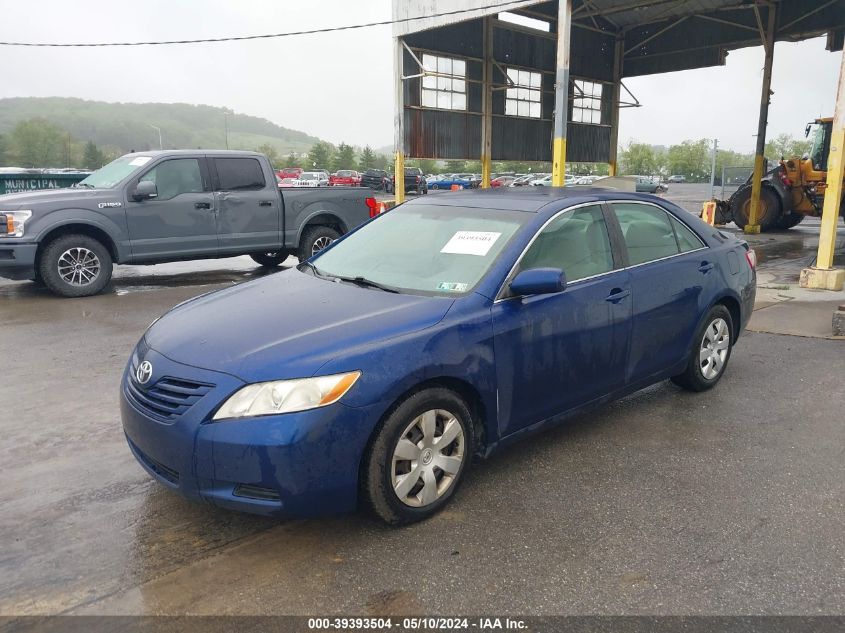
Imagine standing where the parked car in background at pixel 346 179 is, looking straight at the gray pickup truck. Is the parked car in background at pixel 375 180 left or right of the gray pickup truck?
left

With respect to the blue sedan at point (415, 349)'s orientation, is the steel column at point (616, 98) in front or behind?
behind

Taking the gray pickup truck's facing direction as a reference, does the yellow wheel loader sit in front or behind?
behind

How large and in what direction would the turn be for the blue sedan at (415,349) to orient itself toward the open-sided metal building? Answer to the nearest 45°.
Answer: approximately 135° to its right

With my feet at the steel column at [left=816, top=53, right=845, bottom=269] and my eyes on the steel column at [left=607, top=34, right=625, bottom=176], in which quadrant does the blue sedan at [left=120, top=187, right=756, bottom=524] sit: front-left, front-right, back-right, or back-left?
back-left

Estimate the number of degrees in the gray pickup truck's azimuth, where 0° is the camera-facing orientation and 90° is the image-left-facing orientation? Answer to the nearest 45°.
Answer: approximately 45°

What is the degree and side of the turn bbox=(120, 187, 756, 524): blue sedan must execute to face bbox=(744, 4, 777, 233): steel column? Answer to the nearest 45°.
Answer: approximately 180°

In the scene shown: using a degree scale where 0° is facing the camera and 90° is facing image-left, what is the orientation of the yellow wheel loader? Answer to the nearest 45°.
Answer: approximately 90°

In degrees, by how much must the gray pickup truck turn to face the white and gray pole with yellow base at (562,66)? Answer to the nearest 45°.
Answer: approximately 135° to its left

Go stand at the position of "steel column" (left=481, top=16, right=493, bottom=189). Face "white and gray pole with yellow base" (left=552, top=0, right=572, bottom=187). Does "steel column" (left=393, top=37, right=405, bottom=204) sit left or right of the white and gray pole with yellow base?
right

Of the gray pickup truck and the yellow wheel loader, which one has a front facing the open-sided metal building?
the yellow wheel loader
